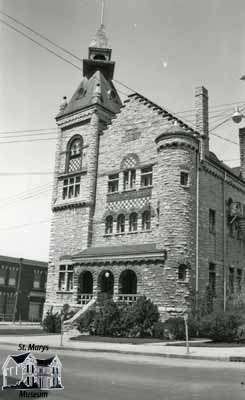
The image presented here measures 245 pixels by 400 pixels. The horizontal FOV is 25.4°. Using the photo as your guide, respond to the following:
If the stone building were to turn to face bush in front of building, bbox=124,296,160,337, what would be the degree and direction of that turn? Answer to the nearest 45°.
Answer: approximately 45° to its left

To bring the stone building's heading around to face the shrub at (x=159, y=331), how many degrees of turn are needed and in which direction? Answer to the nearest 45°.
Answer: approximately 45° to its left

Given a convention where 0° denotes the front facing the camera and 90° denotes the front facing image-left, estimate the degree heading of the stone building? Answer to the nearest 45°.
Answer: approximately 45°
